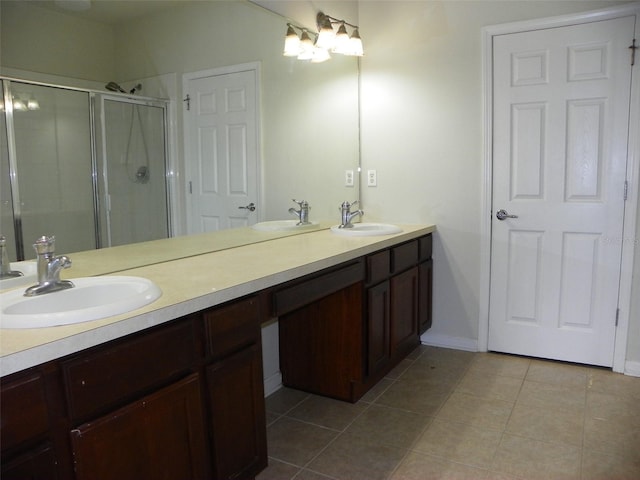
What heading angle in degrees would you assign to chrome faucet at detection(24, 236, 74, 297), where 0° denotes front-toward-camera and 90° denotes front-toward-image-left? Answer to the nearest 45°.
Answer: approximately 315°

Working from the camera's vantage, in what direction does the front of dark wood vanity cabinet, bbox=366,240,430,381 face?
facing the viewer and to the right of the viewer

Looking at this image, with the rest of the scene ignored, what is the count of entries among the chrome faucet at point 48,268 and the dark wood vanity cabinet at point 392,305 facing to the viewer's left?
0

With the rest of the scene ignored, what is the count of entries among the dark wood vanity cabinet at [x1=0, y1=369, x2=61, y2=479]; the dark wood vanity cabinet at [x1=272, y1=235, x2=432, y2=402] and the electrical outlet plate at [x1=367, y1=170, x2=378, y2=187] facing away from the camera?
0

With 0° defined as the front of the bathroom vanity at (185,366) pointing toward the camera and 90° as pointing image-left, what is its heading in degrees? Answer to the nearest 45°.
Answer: approximately 315°

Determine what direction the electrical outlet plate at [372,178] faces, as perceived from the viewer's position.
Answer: facing the viewer
